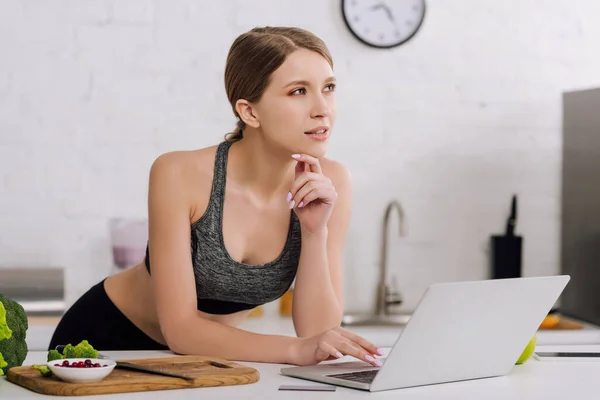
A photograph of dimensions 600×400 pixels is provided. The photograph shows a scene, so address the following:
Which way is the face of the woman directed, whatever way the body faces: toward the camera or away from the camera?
toward the camera

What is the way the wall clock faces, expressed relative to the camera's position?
facing the viewer

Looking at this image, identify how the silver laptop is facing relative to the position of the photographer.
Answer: facing away from the viewer and to the left of the viewer

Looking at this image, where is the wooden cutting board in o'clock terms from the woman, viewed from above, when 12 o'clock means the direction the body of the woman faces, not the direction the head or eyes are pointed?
The wooden cutting board is roughly at 2 o'clock from the woman.

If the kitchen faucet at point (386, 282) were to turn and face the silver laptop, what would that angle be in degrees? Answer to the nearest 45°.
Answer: approximately 45° to its right

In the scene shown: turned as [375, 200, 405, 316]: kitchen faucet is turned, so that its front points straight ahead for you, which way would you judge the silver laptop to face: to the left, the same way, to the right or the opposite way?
the opposite way

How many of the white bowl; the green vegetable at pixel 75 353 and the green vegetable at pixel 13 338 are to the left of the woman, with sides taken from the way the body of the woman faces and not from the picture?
0

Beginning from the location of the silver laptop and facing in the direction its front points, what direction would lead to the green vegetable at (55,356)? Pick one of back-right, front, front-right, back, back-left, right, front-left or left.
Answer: front-left

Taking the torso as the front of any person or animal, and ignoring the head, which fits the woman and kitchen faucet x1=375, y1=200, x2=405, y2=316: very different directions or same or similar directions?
same or similar directions

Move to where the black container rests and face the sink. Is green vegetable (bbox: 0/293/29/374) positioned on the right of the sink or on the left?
left

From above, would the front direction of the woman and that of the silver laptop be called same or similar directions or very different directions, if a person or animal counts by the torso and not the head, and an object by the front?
very different directions

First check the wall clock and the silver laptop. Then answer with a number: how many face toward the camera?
1

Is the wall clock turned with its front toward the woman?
yes

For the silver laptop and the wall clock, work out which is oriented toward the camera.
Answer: the wall clock

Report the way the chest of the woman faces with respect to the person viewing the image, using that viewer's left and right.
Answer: facing the viewer and to the right of the viewer

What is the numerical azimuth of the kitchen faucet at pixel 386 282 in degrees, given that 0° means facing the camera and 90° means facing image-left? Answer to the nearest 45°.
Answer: approximately 315°

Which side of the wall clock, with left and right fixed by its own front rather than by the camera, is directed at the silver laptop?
front
